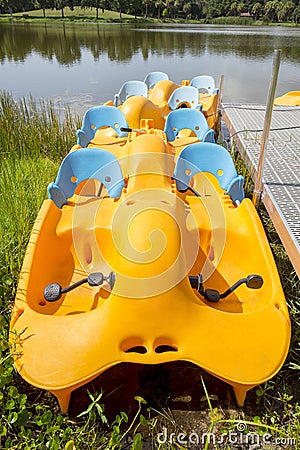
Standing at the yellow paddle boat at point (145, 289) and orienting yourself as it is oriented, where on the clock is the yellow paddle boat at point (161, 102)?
the yellow paddle boat at point (161, 102) is roughly at 6 o'clock from the yellow paddle boat at point (145, 289).

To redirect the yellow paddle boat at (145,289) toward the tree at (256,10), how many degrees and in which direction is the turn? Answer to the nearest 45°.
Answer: approximately 180°

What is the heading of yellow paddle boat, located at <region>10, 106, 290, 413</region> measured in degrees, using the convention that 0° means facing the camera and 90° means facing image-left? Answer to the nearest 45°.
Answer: approximately 0°
